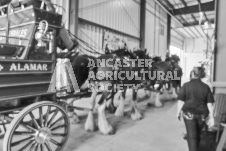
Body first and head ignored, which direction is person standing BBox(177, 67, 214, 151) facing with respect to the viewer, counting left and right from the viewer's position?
facing away from the viewer

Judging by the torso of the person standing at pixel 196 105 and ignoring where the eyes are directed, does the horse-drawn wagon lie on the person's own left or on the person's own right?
on the person's own left
